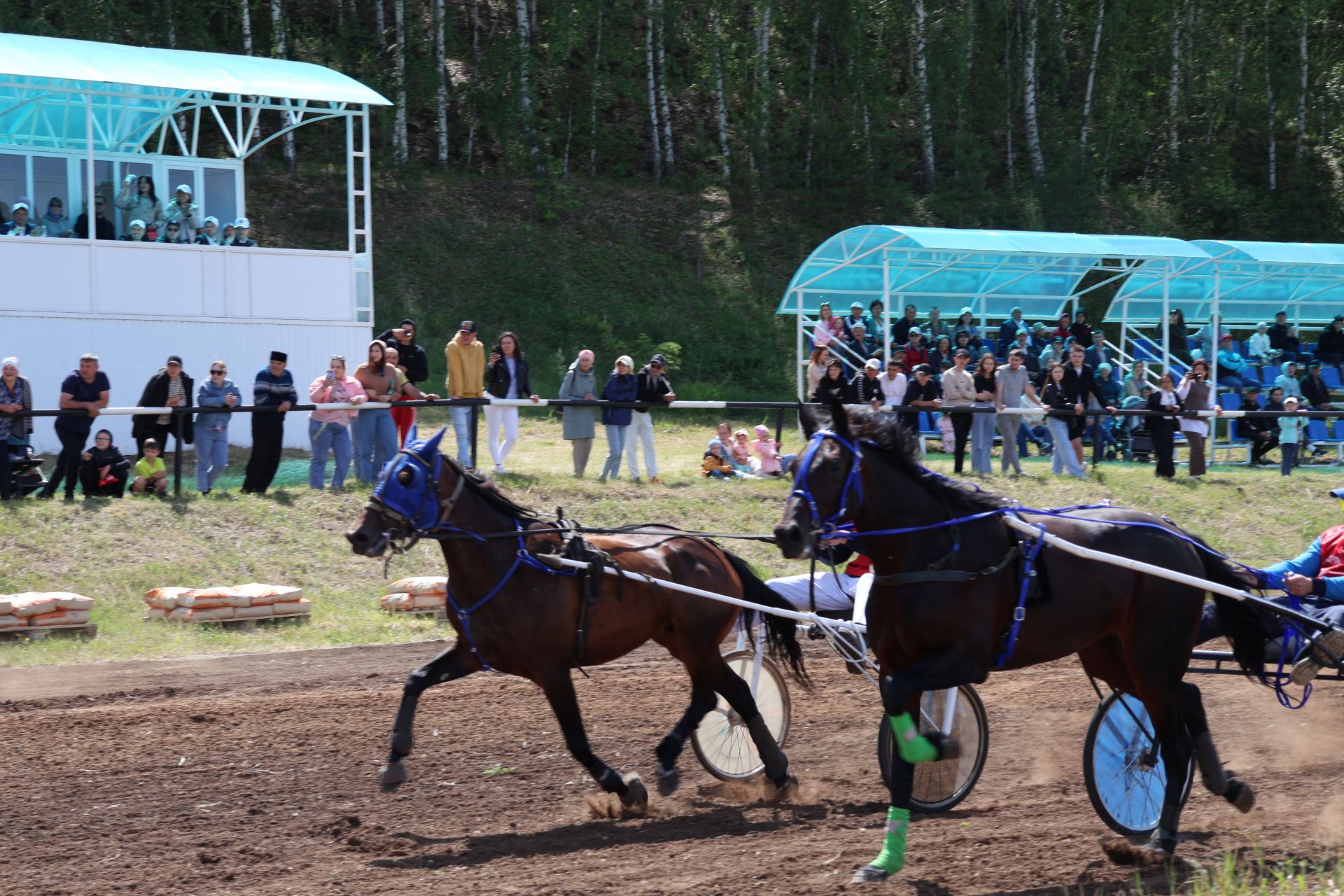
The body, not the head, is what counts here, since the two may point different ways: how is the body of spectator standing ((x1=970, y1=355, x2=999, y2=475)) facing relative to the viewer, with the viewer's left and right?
facing the viewer

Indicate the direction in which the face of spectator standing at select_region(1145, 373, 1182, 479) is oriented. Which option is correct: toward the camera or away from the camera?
toward the camera

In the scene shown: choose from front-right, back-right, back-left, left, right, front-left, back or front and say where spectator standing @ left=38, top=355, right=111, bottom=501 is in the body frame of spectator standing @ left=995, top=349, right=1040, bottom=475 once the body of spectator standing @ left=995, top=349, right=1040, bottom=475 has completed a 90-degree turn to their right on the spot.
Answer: front-left

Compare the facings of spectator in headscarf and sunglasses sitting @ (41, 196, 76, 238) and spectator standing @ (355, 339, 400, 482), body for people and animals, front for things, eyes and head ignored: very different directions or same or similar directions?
same or similar directions

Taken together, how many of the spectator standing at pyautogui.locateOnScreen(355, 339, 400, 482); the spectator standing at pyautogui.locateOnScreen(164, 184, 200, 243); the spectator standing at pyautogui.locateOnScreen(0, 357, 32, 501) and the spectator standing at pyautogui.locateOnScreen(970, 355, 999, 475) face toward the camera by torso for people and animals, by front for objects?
4

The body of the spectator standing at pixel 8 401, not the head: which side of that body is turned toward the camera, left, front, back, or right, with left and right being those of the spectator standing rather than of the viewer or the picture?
front

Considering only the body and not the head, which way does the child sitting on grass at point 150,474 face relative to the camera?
toward the camera

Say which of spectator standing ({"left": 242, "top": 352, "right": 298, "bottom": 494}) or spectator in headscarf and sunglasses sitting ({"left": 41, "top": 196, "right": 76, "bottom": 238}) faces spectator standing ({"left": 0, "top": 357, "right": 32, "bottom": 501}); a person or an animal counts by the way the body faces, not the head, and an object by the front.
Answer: spectator in headscarf and sunglasses sitting ({"left": 41, "top": 196, "right": 76, "bottom": 238})

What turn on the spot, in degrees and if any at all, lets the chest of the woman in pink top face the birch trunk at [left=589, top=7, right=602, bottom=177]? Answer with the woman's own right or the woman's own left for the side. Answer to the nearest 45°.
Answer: approximately 180°

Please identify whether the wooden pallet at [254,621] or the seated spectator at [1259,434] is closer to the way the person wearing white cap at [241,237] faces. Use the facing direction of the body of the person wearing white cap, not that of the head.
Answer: the wooden pallet

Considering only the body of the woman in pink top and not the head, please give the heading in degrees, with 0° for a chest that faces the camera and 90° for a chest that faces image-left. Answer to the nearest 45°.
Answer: approximately 0°

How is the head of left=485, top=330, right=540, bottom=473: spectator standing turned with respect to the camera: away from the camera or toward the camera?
toward the camera

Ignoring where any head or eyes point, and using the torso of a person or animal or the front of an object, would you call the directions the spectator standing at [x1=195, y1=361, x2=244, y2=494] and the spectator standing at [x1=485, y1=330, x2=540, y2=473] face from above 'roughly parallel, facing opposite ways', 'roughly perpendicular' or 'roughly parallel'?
roughly parallel

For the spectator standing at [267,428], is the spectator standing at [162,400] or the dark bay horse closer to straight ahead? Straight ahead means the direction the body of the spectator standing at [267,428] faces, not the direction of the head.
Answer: the dark bay horse
